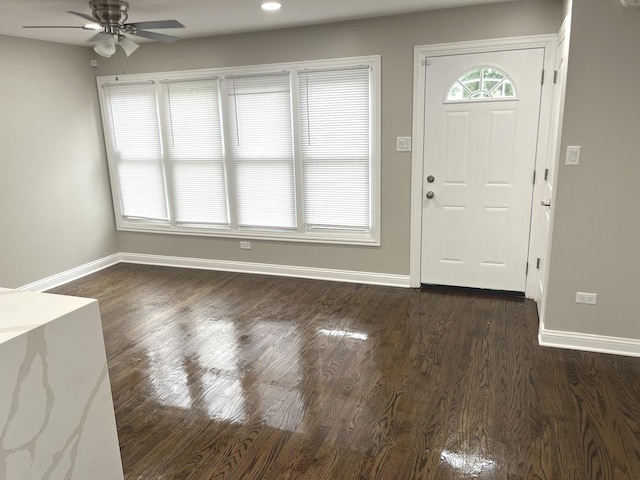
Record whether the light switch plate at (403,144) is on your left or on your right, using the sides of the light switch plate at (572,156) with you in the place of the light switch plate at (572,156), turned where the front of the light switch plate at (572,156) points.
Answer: on your right

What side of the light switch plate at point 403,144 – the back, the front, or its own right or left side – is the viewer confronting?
front

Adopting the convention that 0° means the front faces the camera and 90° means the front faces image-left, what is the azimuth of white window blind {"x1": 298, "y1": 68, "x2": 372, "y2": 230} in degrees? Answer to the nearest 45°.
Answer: approximately 0°

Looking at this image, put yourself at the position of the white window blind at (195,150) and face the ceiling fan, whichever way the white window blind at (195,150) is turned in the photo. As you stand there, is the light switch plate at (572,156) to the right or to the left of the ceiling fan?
left

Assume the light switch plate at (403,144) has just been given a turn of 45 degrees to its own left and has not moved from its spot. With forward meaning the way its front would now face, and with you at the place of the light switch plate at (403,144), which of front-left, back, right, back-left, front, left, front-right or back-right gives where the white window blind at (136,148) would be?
back-right

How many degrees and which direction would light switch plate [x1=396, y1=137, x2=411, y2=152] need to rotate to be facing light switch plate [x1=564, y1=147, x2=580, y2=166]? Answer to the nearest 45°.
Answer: approximately 45° to its left

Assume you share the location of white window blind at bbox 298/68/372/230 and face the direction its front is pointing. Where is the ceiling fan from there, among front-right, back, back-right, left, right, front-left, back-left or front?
front-right

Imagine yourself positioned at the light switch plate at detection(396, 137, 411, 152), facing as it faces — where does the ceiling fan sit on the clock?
The ceiling fan is roughly at 2 o'clock from the light switch plate.

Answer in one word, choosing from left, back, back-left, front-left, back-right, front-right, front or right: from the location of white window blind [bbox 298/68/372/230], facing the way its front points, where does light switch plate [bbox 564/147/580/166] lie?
front-left

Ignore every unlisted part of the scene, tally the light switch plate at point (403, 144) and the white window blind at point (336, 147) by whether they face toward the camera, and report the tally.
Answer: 2
